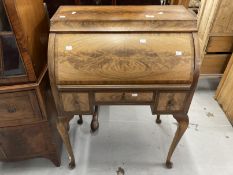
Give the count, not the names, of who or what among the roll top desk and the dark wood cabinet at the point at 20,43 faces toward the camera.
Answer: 2

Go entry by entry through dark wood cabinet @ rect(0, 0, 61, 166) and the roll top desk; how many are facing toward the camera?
2

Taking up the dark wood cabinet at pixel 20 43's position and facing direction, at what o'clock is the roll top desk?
The roll top desk is roughly at 10 o'clock from the dark wood cabinet.

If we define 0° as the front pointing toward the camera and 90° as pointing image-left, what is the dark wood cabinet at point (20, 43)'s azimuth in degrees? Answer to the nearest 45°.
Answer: approximately 0°

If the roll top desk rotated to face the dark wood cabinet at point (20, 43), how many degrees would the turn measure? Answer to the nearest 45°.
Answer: approximately 90° to its right

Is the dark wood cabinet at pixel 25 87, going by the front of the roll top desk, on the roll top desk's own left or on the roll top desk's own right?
on the roll top desk's own right

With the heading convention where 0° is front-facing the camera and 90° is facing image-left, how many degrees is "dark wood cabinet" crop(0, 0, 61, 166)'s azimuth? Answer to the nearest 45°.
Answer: approximately 0°

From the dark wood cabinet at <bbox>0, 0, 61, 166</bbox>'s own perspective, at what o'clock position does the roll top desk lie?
The roll top desk is roughly at 10 o'clock from the dark wood cabinet.
